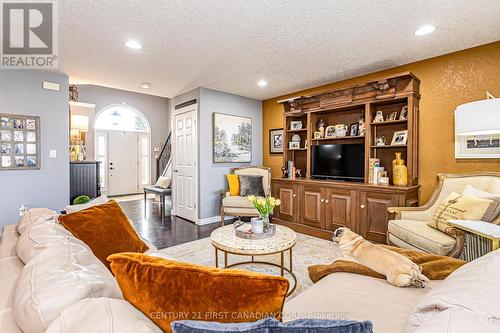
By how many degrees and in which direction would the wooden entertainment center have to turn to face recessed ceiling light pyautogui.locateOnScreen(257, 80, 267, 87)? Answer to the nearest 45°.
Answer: approximately 45° to its right

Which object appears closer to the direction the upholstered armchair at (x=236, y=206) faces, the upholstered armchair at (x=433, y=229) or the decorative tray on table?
the decorative tray on table

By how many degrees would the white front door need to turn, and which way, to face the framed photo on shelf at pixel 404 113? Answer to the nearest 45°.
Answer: approximately 45° to its left

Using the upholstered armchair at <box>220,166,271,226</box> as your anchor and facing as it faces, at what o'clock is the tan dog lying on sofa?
The tan dog lying on sofa is roughly at 10 o'clock from the upholstered armchair.

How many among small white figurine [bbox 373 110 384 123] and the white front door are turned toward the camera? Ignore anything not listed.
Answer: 2

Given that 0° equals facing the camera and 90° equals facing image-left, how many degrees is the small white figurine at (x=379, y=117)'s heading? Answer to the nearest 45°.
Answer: approximately 0°

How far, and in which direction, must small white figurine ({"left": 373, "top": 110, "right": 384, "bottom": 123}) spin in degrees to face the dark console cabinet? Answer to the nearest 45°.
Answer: approximately 90° to its right

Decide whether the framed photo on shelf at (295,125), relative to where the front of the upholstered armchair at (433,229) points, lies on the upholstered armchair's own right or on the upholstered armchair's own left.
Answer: on the upholstered armchair's own right

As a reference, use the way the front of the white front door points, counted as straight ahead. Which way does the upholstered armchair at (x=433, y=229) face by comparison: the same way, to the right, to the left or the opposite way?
to the right

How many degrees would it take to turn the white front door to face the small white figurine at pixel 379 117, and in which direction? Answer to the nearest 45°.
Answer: approximately 45° to its left

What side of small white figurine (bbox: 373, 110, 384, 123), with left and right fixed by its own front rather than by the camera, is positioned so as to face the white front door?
right
